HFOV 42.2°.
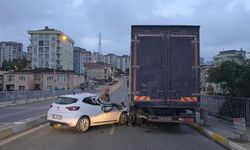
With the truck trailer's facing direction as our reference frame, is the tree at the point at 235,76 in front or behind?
in front

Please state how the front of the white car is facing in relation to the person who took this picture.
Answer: facing away from the viewer and to the right of the viewer

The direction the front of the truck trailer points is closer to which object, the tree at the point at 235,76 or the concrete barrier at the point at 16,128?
the tree

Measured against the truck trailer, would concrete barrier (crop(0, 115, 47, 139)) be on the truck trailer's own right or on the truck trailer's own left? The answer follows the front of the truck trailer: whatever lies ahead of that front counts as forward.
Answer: on the truck trailer's own left

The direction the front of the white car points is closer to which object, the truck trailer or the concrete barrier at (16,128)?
the truck trailer

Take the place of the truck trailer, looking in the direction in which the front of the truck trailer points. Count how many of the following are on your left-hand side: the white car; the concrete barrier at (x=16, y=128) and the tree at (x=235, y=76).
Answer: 2

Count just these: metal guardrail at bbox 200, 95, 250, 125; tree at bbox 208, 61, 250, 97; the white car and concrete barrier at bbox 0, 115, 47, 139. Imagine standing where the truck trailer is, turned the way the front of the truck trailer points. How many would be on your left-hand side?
2

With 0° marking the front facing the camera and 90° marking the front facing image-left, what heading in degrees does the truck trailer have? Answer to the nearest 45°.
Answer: approximately 180°

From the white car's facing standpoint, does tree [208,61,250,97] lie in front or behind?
in front
